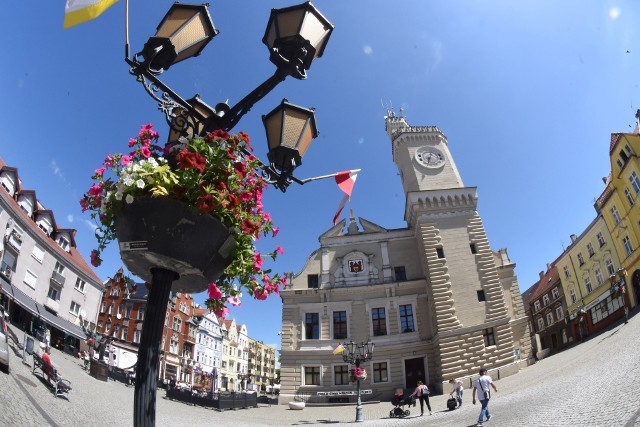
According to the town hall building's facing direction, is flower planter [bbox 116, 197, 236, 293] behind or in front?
in front

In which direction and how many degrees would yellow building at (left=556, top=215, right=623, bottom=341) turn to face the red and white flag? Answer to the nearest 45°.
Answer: approximately 45° to its left

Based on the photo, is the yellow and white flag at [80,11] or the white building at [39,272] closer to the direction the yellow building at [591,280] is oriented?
the white building

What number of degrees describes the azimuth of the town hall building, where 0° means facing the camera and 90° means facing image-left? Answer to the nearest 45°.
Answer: approximately 0°

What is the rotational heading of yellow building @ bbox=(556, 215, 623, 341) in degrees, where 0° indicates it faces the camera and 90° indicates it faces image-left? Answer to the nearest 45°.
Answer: approximately 45°

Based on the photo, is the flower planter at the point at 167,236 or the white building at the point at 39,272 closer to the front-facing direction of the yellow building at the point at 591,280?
the white building

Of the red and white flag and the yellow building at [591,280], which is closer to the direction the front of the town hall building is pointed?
the red and white flag

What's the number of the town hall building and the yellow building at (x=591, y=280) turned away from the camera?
0

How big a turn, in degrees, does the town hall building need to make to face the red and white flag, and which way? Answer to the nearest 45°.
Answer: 0° — it already faces it

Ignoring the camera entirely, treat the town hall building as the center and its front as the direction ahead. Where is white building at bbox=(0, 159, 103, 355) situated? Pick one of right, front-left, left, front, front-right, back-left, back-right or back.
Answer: right

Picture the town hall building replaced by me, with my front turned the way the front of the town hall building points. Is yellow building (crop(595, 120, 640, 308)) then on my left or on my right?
on my left

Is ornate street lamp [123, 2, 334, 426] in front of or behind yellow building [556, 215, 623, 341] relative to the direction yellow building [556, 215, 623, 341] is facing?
in front

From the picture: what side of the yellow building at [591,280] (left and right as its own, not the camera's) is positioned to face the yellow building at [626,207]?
left

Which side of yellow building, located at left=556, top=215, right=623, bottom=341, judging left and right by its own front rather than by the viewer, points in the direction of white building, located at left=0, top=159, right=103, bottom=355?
front
